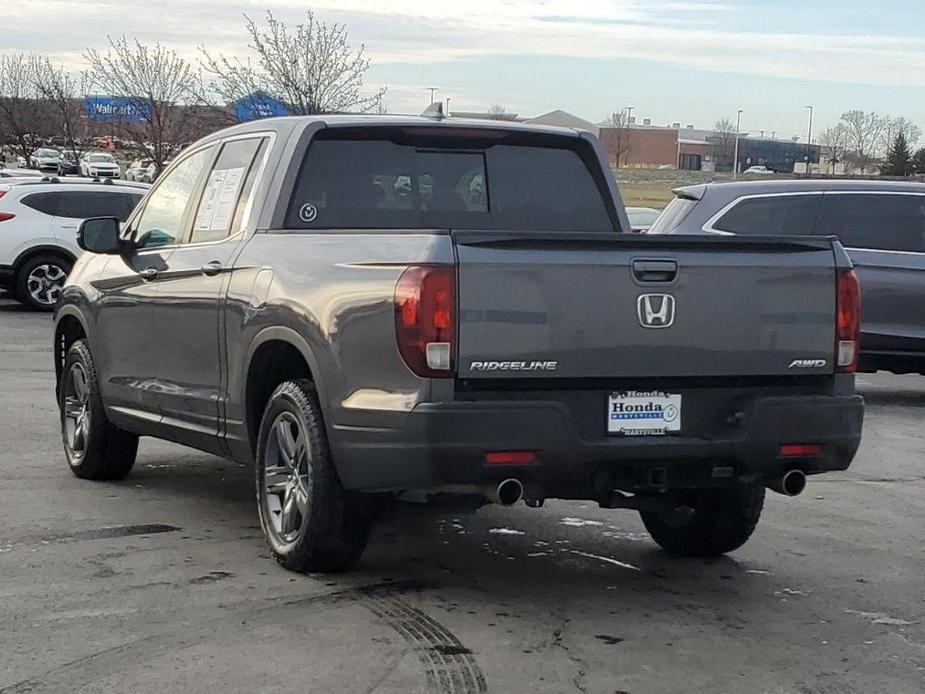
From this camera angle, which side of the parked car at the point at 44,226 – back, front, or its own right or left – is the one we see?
right

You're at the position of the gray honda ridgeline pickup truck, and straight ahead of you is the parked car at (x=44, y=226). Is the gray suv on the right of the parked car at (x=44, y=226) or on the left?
right

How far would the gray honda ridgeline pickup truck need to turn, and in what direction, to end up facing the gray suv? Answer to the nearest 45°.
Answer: approximately 90° to its right

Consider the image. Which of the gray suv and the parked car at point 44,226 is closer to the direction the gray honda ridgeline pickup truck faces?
the parked car

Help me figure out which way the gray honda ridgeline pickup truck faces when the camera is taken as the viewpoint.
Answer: facing away from the viewer and to the left of the viewer

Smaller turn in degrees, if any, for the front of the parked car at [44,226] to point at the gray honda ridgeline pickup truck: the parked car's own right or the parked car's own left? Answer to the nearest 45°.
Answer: approximately 90° to the parked car's own right
